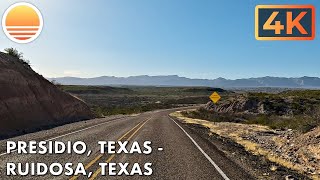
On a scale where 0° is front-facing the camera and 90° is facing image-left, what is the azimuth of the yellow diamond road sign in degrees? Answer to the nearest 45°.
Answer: approximately 0°
